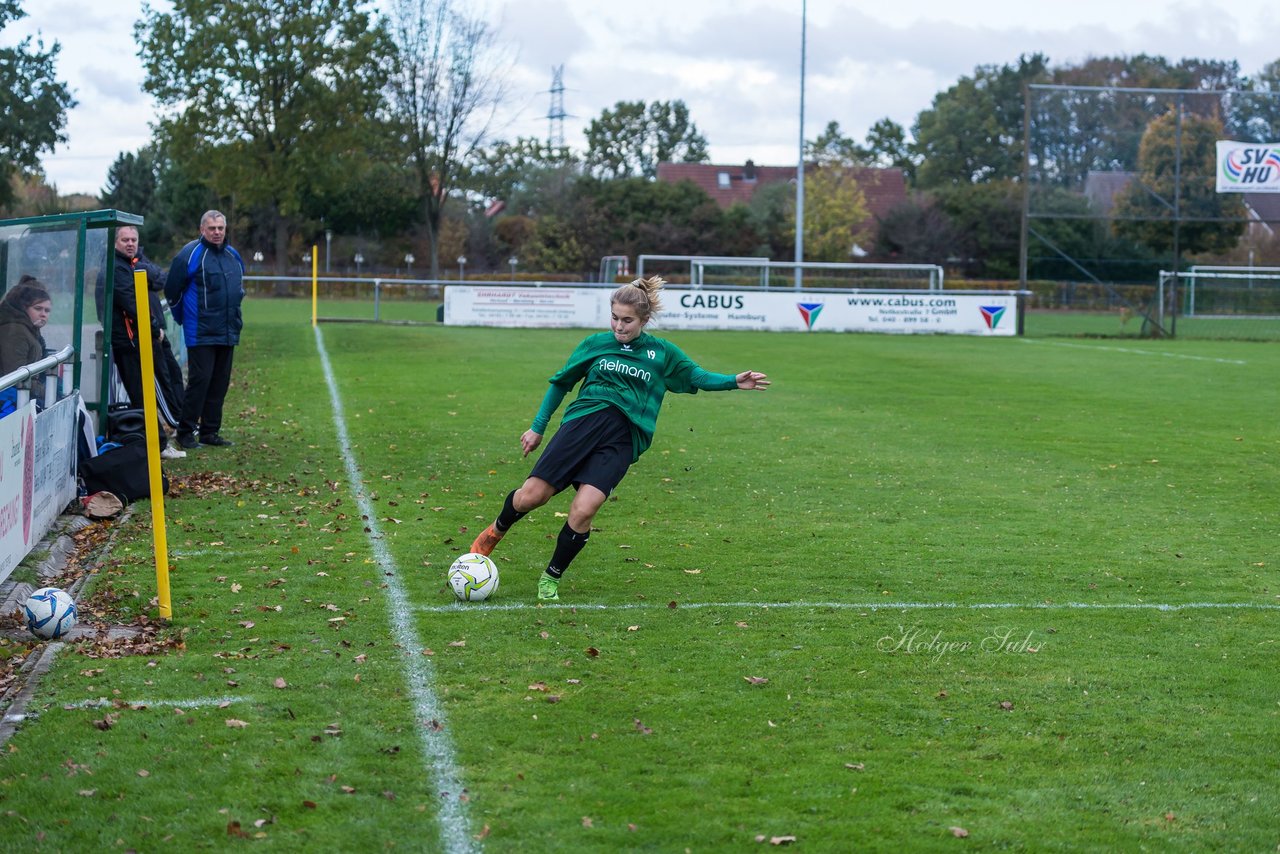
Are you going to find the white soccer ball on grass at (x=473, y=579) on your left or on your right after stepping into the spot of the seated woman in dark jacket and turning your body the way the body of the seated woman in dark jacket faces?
on your right

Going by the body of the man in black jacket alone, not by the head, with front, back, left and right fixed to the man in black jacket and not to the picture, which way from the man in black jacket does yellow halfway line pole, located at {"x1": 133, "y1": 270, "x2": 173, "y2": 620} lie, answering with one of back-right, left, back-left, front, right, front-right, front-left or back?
front-right

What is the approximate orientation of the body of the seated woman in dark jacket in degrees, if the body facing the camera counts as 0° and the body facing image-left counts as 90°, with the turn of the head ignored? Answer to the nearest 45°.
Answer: approximately 270°

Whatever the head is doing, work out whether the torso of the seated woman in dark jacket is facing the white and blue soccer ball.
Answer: no

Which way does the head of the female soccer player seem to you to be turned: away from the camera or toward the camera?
toward the camera

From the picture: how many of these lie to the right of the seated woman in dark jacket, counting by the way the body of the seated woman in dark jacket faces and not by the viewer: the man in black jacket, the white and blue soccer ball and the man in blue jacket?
1

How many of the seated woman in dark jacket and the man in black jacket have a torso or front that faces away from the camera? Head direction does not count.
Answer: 0

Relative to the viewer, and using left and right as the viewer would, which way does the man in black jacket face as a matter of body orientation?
facing the viewer and to the right of the viewer

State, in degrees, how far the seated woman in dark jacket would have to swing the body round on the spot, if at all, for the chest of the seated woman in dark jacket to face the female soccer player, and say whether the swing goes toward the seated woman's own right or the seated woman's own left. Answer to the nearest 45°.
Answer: approximately 45° to the seated woman's own right

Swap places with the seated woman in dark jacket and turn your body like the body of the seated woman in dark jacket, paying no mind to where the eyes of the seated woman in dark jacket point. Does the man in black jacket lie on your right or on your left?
on your left

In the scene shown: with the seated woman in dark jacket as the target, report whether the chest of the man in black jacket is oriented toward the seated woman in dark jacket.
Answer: no

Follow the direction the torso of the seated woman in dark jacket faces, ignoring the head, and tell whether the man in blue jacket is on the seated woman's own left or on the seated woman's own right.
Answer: on the seated woman's own left

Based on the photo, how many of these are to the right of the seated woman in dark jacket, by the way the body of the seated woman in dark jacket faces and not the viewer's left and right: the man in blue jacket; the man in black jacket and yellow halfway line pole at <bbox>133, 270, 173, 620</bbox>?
1

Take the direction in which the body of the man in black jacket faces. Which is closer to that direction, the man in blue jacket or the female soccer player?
the female soccer player
